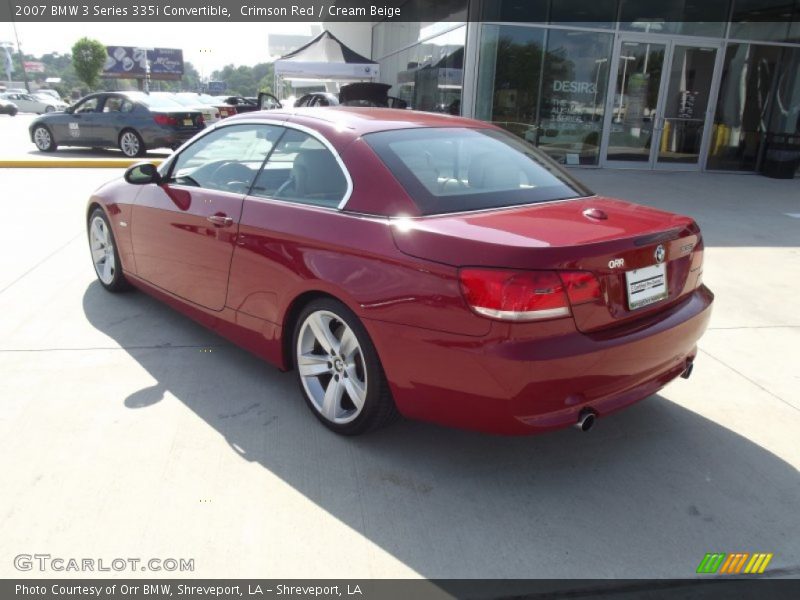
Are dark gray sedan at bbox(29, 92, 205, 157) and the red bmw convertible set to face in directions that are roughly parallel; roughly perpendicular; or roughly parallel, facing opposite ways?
roughly parallel

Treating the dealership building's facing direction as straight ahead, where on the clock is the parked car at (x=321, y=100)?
The parked car is roughly at 3 o'clock from the dealership building.

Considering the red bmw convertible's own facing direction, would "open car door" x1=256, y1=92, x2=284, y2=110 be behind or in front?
in front

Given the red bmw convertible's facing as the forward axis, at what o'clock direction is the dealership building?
The dealership building is roughly at 2 o'clock from the red bmw convertible.

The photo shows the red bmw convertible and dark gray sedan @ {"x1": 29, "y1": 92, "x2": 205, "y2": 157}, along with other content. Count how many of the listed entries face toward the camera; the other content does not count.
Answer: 0

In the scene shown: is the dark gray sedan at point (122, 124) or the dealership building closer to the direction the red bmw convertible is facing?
the dark gray sedan

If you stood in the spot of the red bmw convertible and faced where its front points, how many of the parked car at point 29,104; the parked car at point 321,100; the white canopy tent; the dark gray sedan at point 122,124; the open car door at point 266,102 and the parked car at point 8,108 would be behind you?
0

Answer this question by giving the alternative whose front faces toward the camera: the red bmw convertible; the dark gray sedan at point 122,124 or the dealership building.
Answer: the dealership building

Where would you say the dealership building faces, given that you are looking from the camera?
facing the viewer

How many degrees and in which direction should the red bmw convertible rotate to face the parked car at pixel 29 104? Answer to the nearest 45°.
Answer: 0° — it already faces it

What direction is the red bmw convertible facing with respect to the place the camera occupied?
facing away from the viewer and to the left of the viewer

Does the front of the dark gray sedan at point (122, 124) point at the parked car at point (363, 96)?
no

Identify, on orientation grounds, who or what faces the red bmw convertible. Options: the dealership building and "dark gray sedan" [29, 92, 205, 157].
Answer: the dealership building

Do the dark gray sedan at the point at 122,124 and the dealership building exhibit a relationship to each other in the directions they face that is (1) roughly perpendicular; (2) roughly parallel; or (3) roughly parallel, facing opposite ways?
roughly perpendicular

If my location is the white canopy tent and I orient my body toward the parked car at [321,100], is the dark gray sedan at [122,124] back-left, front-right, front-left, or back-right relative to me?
front-right

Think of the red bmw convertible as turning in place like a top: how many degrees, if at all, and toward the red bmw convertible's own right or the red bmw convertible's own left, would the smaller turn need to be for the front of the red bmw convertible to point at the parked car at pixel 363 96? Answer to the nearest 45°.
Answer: approximately 45° to the red bmw convertible's own right

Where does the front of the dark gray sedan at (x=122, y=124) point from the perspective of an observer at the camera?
facing away from the viewer and to the left of the viewer
